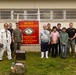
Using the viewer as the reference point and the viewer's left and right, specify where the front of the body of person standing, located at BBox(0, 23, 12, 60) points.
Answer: facing the viewer

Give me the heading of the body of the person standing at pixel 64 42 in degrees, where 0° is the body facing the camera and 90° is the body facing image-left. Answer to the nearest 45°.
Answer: approximately 0°

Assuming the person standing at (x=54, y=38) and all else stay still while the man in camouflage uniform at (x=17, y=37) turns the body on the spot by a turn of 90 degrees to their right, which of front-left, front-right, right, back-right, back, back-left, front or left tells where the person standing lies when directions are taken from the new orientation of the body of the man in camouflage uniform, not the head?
back

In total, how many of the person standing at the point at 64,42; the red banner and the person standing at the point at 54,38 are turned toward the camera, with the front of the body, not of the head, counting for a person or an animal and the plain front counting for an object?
3

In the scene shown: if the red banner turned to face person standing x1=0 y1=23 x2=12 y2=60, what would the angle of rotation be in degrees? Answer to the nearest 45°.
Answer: approximately 45° to its right

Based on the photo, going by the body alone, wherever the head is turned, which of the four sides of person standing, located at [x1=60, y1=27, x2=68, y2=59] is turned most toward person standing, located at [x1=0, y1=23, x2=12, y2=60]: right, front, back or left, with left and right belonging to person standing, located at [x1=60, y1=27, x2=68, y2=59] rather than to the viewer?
right

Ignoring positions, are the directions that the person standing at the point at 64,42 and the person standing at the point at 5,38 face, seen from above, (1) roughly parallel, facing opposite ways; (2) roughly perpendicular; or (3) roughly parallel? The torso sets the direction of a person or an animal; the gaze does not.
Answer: roughly parallel

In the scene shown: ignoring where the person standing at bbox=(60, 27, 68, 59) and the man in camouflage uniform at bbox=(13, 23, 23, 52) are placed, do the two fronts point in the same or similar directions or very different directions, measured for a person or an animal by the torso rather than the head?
same or similar directions

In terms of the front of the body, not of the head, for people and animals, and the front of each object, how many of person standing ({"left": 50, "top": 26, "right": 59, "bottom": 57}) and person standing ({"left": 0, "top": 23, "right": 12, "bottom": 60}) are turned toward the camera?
2

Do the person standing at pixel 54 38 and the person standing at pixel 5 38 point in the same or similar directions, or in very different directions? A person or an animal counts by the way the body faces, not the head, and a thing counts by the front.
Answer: same or similar directions

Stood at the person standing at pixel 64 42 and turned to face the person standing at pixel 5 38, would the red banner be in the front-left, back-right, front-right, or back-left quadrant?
front-right

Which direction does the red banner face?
toward the camera

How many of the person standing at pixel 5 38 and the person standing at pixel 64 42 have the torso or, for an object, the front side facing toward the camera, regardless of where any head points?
2
